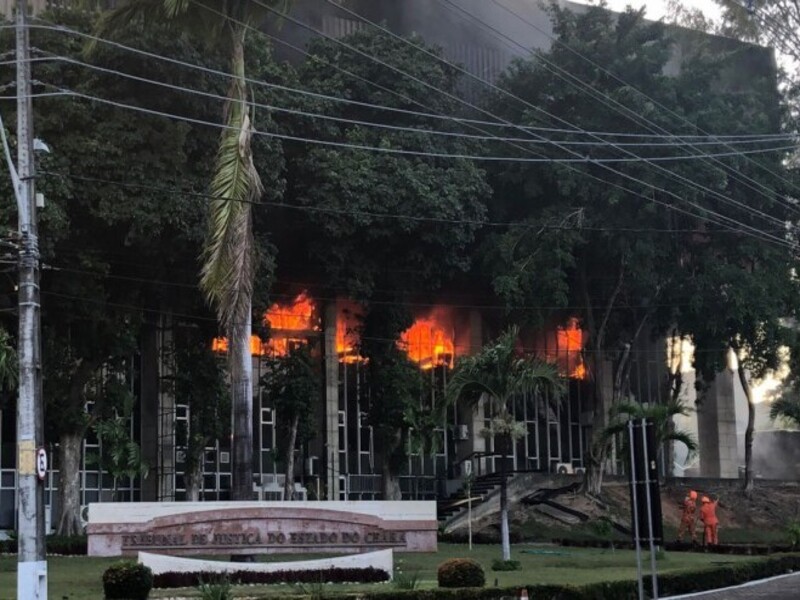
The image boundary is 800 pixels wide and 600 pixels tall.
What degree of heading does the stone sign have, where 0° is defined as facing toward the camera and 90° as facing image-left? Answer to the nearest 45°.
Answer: approximately 0°

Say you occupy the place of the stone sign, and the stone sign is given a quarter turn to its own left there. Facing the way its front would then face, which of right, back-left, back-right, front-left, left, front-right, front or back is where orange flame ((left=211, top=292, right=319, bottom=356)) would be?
left

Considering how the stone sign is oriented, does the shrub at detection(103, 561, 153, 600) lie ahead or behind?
ahead

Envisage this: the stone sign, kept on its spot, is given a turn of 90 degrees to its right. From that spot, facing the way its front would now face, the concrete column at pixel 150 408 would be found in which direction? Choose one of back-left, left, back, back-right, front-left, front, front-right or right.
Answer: right

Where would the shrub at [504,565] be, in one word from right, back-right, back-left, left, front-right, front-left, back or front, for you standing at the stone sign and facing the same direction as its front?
left

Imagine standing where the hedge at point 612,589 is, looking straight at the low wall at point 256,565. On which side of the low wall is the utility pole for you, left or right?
left

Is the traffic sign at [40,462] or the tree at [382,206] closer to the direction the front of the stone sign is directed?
the traffic sign

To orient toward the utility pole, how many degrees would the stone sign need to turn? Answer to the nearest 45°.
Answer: approximately 45° to its right

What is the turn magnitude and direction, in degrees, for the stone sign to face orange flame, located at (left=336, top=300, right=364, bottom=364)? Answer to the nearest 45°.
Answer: approximately 180°

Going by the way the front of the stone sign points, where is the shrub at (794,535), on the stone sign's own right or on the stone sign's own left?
on the stone sign's own left

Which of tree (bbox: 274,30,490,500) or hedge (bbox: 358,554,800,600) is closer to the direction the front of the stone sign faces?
the hedge

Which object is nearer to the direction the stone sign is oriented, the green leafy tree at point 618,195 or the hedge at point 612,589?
the hedge
